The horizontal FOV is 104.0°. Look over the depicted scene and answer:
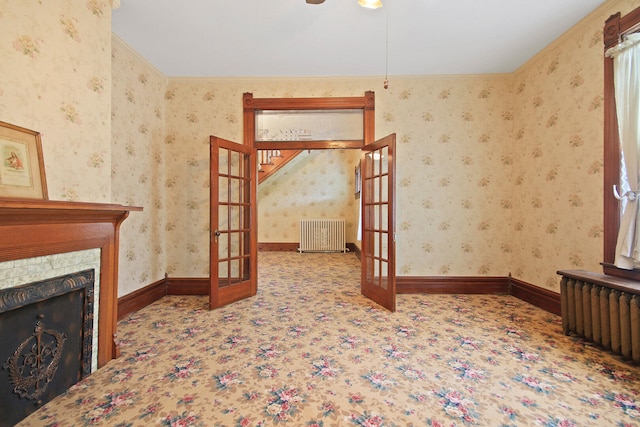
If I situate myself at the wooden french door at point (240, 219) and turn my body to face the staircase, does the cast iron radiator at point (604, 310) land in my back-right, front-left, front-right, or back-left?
back-right

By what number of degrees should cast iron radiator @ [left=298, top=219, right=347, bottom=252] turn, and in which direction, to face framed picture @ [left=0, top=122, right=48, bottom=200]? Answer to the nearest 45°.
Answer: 0° — it already faces it

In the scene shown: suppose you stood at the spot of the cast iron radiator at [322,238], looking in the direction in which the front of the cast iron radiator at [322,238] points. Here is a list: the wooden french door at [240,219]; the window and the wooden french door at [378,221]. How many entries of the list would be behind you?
0

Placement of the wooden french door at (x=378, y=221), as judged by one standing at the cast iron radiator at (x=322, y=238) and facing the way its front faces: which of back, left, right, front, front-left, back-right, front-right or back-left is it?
front

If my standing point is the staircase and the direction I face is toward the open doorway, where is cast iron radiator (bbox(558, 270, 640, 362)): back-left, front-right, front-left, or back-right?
front-left

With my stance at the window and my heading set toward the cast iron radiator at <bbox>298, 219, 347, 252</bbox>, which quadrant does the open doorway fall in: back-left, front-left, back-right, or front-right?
front-left

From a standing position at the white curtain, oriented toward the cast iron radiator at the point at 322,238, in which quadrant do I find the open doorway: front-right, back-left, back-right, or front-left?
front-left

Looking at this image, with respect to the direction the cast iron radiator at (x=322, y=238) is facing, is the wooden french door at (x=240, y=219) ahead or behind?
ahead

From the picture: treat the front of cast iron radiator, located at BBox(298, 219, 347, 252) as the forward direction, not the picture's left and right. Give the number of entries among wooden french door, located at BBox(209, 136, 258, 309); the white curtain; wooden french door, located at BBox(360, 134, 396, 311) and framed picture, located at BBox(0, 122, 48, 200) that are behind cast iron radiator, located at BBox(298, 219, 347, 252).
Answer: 0

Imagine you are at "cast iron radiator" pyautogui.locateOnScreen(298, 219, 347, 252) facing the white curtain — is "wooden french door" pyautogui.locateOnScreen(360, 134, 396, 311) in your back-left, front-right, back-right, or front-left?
front-right

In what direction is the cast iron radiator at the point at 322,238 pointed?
toward the camera

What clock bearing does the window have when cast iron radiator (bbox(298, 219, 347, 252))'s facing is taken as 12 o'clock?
The window is roughly at 11 o'clock from the cast iron radiator.

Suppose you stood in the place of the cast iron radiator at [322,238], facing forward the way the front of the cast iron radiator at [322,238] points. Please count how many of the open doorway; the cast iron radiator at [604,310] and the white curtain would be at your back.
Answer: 0

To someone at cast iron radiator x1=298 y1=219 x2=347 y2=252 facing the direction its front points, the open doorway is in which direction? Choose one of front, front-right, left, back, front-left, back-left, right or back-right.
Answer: front

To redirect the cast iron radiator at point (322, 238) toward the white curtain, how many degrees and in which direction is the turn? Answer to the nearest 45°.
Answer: approximately 45° to its left

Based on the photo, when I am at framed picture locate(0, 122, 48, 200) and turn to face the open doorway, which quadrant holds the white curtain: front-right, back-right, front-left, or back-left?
front-right
